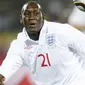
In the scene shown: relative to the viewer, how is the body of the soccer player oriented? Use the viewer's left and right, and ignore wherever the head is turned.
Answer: facing the viewer
